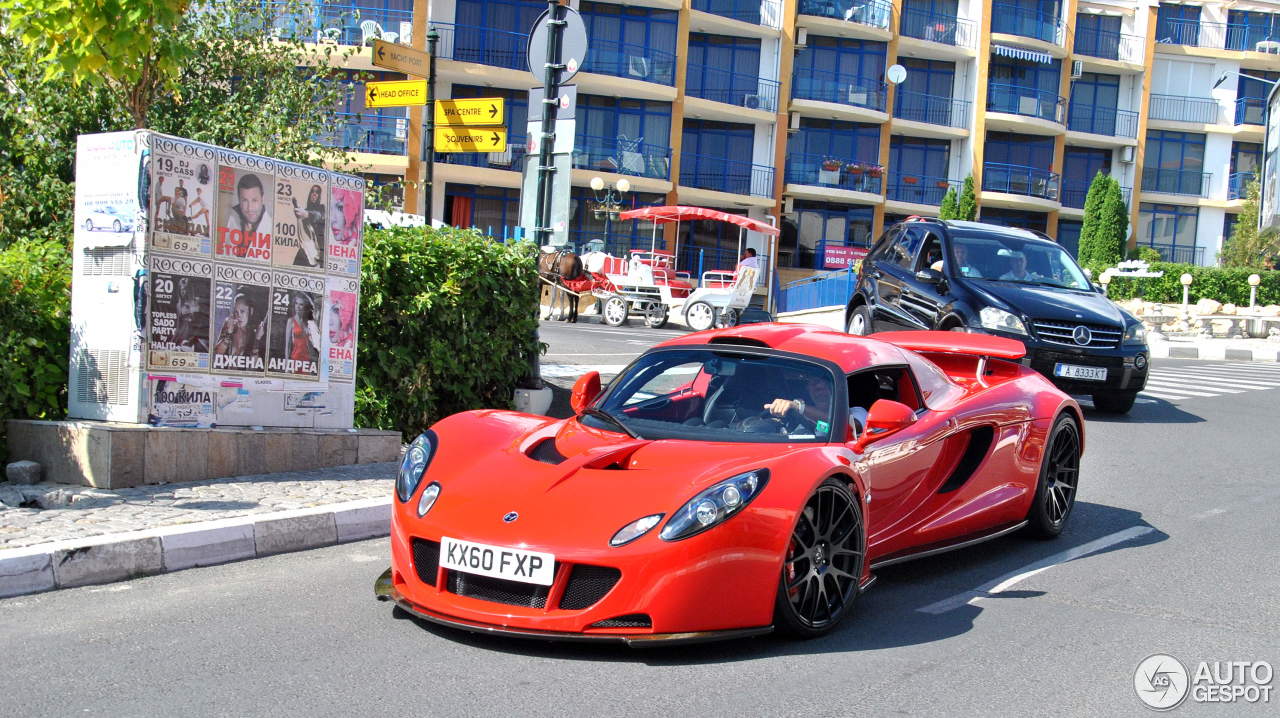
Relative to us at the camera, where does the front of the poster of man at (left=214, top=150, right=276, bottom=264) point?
facing the viewer and to the right of the viewer

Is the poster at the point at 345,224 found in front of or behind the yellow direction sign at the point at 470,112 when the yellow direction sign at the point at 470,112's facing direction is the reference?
in front

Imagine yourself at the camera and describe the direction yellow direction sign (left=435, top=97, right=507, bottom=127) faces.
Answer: facing the viewer

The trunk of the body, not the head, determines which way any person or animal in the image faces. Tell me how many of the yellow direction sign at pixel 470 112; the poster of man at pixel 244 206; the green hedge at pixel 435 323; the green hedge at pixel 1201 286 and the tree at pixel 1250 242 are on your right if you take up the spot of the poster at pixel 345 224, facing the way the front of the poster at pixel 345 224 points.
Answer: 1

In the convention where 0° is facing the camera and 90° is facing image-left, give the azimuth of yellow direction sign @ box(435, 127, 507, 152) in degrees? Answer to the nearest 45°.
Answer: approximately 0°

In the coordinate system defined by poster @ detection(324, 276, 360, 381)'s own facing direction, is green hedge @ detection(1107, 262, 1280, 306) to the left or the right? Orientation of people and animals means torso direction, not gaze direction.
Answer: on its left

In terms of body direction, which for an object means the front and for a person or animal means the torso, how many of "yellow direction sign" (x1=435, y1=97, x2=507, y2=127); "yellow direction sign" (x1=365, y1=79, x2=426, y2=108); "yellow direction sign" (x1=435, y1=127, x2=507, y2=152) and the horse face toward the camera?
3

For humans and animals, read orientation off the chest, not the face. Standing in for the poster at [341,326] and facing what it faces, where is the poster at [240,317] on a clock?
the poster at [240,317] is roughly at 3 o'clock from the poster at [341,326].

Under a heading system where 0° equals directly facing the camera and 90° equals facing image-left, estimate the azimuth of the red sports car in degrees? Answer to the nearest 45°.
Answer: approximately 45°

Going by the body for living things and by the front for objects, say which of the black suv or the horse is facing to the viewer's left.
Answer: the horse
